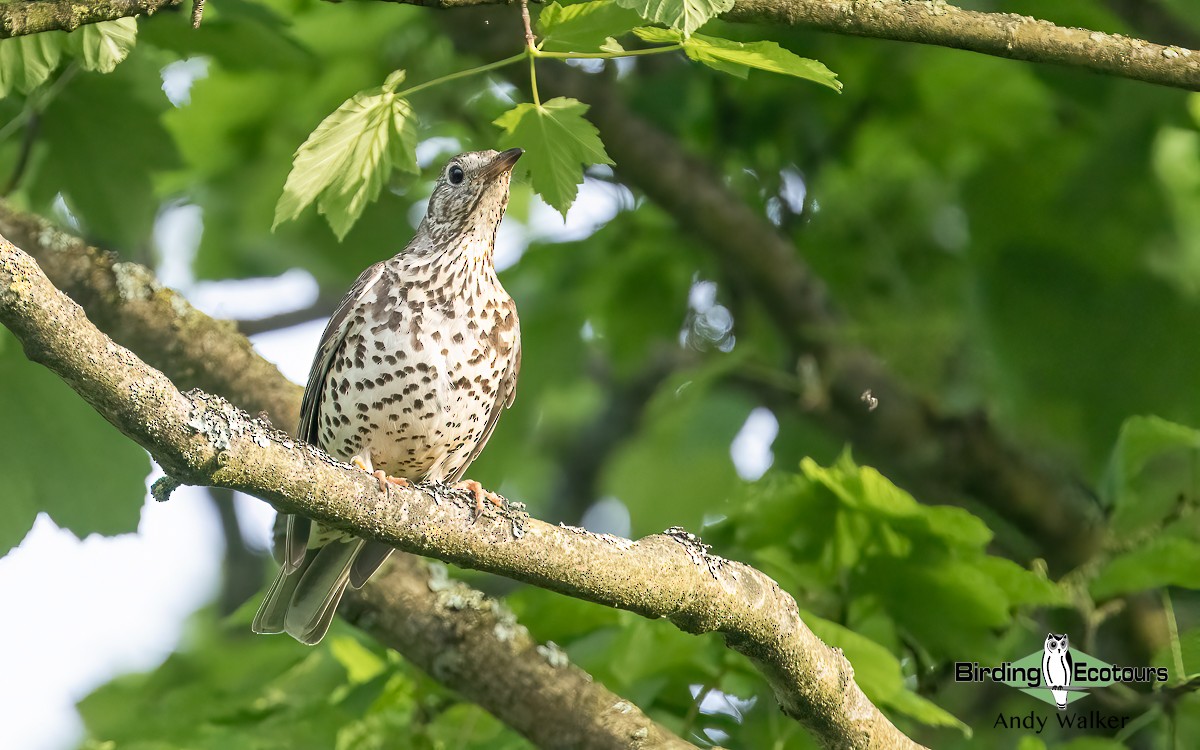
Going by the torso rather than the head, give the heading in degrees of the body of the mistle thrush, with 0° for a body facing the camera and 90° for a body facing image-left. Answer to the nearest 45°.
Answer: approximately 315°

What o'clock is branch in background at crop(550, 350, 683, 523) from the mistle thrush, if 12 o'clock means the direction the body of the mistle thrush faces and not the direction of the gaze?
The branch in background is roughly at 8 o'clock from the mistle thrush.
